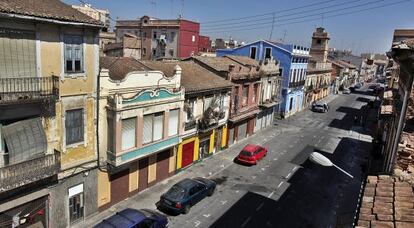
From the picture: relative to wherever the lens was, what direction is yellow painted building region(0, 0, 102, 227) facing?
facing the viewer and to the right of the viewer

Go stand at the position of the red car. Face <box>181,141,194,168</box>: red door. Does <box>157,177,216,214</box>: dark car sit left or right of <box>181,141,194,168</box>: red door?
left

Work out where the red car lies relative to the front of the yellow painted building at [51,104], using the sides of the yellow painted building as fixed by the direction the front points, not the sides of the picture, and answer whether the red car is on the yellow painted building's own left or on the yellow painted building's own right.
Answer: on the yellow painted building's own left

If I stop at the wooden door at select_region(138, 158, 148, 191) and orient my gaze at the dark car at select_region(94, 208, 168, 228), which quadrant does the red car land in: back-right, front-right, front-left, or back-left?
back-left

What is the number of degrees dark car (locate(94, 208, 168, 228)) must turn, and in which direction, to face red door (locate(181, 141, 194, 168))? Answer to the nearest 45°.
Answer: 0° — it already faces it

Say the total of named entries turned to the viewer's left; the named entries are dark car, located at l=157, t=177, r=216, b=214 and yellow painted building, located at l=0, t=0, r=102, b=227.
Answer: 0

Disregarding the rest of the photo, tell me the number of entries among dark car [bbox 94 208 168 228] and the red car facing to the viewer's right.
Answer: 0

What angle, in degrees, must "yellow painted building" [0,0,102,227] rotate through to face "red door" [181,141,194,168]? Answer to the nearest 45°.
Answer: approximately 90° to its left
